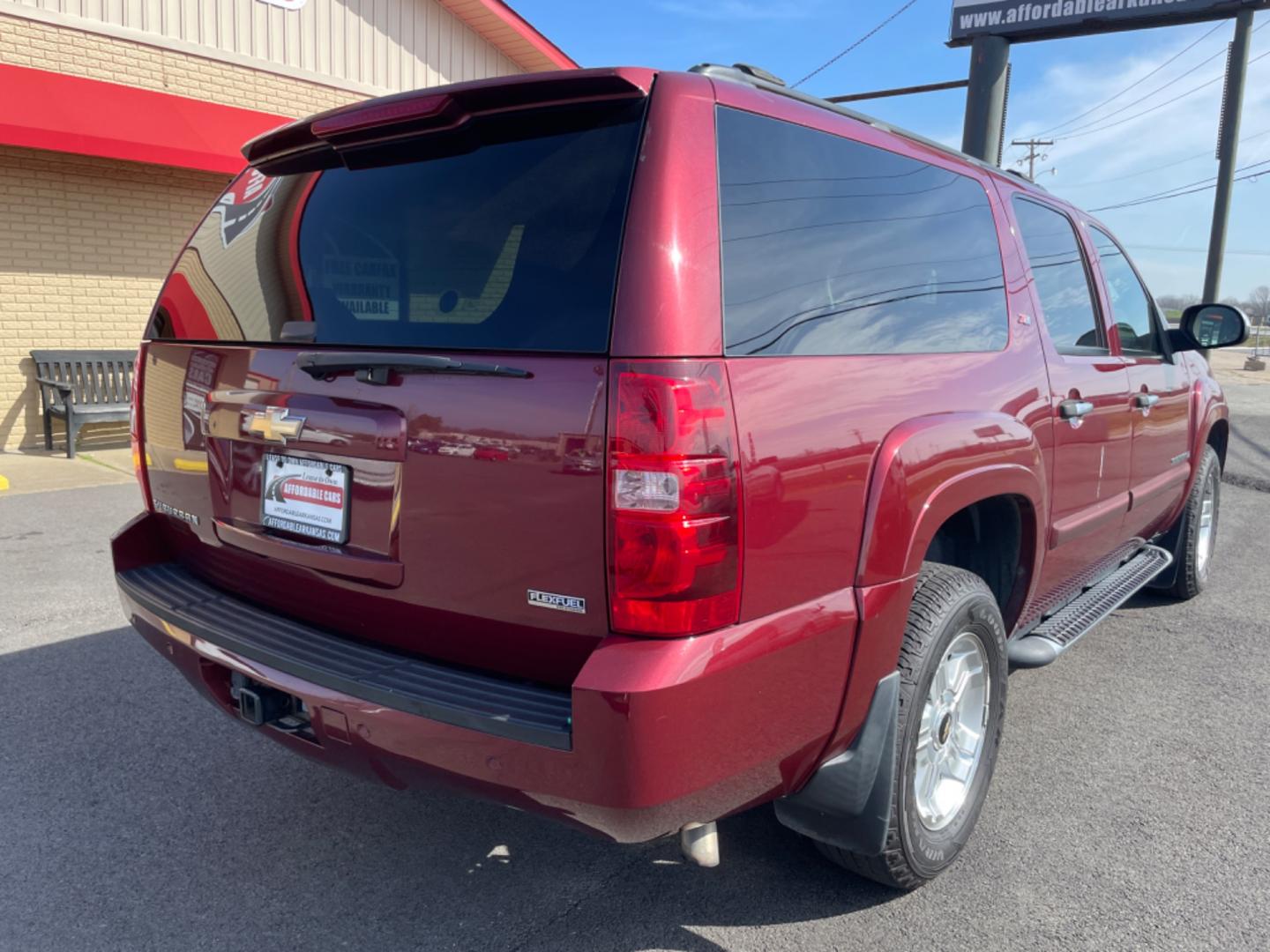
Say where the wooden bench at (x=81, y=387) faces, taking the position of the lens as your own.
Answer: facing the viewer and to the right of the viewer

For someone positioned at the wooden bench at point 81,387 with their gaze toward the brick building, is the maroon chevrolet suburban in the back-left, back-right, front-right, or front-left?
back-right

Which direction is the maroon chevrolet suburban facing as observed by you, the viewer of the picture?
facing away from the viewer and to the right of the viewer

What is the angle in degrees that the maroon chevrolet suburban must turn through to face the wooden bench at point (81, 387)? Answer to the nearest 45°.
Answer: approximately 90° to its left

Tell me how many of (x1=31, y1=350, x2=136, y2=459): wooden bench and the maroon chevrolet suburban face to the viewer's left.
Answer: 0

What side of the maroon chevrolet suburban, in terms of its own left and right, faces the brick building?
left
